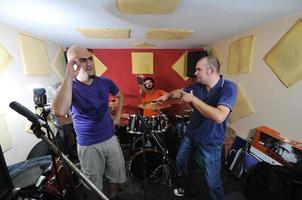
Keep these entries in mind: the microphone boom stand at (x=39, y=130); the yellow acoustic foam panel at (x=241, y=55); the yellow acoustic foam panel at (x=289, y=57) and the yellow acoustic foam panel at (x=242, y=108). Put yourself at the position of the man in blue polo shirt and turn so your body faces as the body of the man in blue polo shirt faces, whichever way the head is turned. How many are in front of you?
1

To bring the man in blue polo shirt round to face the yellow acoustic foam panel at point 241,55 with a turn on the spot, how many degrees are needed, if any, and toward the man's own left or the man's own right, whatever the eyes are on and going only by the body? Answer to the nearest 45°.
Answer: approximately 135° to the man's own right

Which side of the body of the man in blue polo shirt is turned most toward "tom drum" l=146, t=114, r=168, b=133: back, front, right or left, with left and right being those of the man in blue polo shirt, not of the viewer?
right

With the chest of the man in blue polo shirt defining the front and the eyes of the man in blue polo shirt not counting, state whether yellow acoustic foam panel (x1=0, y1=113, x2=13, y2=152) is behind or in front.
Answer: in front

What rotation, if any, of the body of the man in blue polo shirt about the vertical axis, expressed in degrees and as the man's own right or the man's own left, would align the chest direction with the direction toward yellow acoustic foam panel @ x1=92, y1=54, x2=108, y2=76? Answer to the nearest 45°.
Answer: approximately 90° to the man's own right

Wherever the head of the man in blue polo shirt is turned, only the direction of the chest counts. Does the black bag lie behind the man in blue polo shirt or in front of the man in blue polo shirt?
behind

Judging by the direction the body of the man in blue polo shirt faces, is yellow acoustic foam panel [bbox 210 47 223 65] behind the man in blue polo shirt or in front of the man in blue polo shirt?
behind

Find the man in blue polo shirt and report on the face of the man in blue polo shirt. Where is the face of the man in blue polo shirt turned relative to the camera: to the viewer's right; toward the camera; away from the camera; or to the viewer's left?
to the viewer's left

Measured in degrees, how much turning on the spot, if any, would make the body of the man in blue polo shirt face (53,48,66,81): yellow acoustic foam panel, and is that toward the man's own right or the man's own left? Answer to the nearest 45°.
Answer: approximately 45° to the man's own right

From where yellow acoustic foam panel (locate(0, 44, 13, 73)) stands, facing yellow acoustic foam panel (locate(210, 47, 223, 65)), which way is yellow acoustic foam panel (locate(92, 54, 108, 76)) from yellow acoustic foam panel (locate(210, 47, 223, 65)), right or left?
left

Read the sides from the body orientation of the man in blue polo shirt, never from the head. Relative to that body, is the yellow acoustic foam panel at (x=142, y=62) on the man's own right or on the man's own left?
on the man's own right

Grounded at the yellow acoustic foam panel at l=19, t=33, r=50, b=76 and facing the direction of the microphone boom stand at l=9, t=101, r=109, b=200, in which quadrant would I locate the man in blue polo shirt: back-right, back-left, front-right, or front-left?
front-left

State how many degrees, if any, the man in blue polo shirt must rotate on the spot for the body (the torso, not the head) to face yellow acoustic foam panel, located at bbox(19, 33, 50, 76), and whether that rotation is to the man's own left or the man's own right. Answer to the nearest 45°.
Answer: approximately 45° to the man's own right

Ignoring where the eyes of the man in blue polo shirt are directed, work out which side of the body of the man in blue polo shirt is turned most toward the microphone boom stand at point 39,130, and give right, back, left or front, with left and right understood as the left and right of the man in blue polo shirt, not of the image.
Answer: front

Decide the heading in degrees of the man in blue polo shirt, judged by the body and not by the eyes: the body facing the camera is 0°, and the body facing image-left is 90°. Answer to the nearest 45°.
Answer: approximately 45°

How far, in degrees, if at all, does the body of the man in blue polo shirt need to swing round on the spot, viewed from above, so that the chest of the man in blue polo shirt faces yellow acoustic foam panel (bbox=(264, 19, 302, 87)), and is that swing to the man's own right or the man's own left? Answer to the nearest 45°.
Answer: approximately 180°

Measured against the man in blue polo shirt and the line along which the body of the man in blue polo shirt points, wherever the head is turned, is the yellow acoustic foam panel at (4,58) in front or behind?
in front
